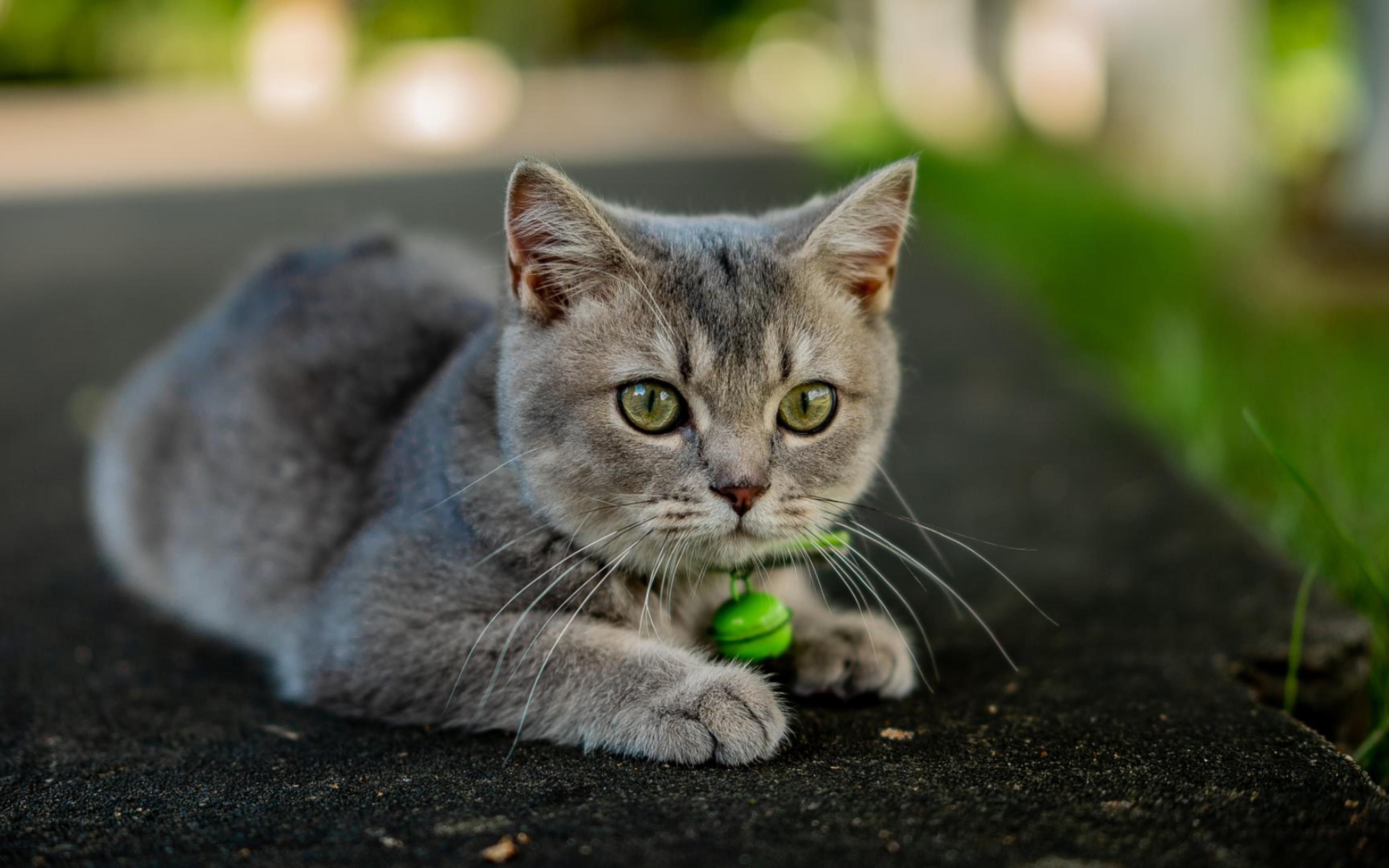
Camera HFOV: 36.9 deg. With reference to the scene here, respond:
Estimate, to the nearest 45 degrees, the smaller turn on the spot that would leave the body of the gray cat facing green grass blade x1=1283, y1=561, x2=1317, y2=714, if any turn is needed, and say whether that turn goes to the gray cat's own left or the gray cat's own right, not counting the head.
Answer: approximately 45° to the gray cat's own left

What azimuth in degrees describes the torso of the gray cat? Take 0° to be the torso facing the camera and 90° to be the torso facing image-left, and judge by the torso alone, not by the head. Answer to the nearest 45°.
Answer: approximately 315°

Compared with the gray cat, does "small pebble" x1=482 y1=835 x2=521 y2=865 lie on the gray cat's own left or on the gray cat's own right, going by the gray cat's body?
on the gray cat's own right
